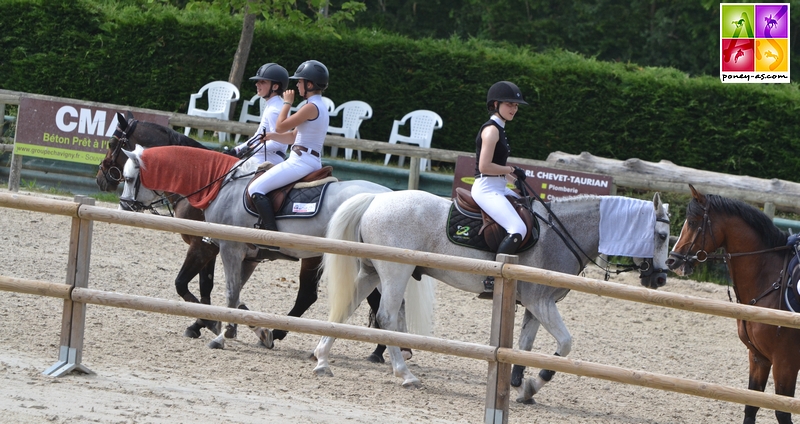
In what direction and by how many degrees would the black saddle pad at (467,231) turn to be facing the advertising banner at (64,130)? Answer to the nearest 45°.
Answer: approximately 135° to its left

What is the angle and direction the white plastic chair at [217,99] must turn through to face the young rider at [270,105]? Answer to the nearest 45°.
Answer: approximately 45° to its left

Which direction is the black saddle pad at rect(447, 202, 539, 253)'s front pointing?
to the viewer's right

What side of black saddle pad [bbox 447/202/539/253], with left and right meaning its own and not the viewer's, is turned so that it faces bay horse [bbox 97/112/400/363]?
back

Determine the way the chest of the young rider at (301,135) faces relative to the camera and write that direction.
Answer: to the viewer's left

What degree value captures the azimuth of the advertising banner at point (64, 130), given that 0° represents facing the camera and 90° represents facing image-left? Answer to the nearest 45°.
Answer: approximately 0°

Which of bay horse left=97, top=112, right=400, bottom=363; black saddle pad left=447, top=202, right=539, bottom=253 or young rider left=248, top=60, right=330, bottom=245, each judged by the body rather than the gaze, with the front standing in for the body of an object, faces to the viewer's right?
the black saddle pad

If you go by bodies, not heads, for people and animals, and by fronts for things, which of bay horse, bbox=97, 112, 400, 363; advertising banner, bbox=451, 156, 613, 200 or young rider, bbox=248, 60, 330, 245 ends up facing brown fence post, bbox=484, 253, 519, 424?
the advertising banner

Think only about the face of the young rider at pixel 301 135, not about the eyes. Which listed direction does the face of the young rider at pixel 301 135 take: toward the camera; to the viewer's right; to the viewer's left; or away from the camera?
to the viewer's left

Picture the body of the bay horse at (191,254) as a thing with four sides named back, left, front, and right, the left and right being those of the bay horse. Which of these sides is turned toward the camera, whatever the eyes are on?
left

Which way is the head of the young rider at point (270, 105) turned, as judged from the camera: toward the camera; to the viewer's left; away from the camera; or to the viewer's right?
to the viewer's left

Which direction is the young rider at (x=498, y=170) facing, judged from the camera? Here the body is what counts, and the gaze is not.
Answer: to the viewer's right

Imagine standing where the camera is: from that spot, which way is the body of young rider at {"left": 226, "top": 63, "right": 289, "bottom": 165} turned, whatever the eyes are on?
to the viewer's left

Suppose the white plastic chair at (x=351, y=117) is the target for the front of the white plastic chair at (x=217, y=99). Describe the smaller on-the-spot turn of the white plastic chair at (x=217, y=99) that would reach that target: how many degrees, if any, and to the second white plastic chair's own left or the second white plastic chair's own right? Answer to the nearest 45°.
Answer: approximately 135° to the second white plastic chair's own left

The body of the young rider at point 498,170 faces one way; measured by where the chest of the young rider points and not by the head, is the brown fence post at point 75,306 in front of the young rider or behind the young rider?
behind

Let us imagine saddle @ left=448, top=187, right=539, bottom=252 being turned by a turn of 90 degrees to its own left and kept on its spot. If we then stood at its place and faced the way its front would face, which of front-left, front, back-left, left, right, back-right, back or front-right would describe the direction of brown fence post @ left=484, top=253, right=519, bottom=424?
back

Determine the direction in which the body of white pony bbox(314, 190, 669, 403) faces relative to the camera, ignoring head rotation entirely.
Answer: to the viewer's right

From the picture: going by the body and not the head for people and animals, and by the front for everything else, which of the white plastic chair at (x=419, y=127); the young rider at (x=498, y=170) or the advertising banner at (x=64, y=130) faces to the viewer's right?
the young rider
